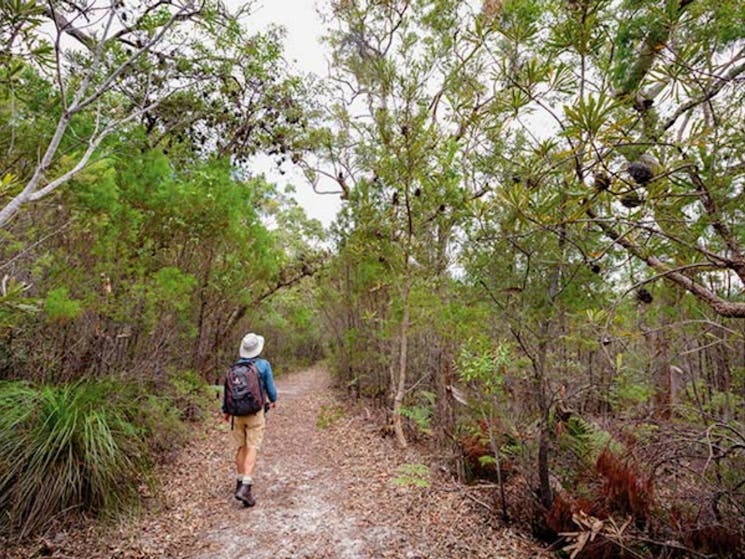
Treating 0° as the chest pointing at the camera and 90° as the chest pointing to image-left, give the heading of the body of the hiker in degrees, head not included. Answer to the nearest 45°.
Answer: approximately 225°

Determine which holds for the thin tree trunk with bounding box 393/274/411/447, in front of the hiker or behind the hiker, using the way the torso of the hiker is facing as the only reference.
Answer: in front

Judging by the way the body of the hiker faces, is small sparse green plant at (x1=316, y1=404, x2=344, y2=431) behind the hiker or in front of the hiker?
in front

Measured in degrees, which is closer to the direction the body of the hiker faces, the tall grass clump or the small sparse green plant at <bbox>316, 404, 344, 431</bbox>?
the small sparse green plant

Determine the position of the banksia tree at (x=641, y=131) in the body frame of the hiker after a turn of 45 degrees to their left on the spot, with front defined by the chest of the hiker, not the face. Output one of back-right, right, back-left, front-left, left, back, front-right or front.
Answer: back-right

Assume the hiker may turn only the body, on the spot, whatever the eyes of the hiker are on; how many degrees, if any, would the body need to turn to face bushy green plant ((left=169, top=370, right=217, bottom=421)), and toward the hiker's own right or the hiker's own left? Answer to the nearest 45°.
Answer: approximately 45° to the hiker's own left

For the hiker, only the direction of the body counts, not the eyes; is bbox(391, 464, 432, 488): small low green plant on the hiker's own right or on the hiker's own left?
on the hiker's own right
